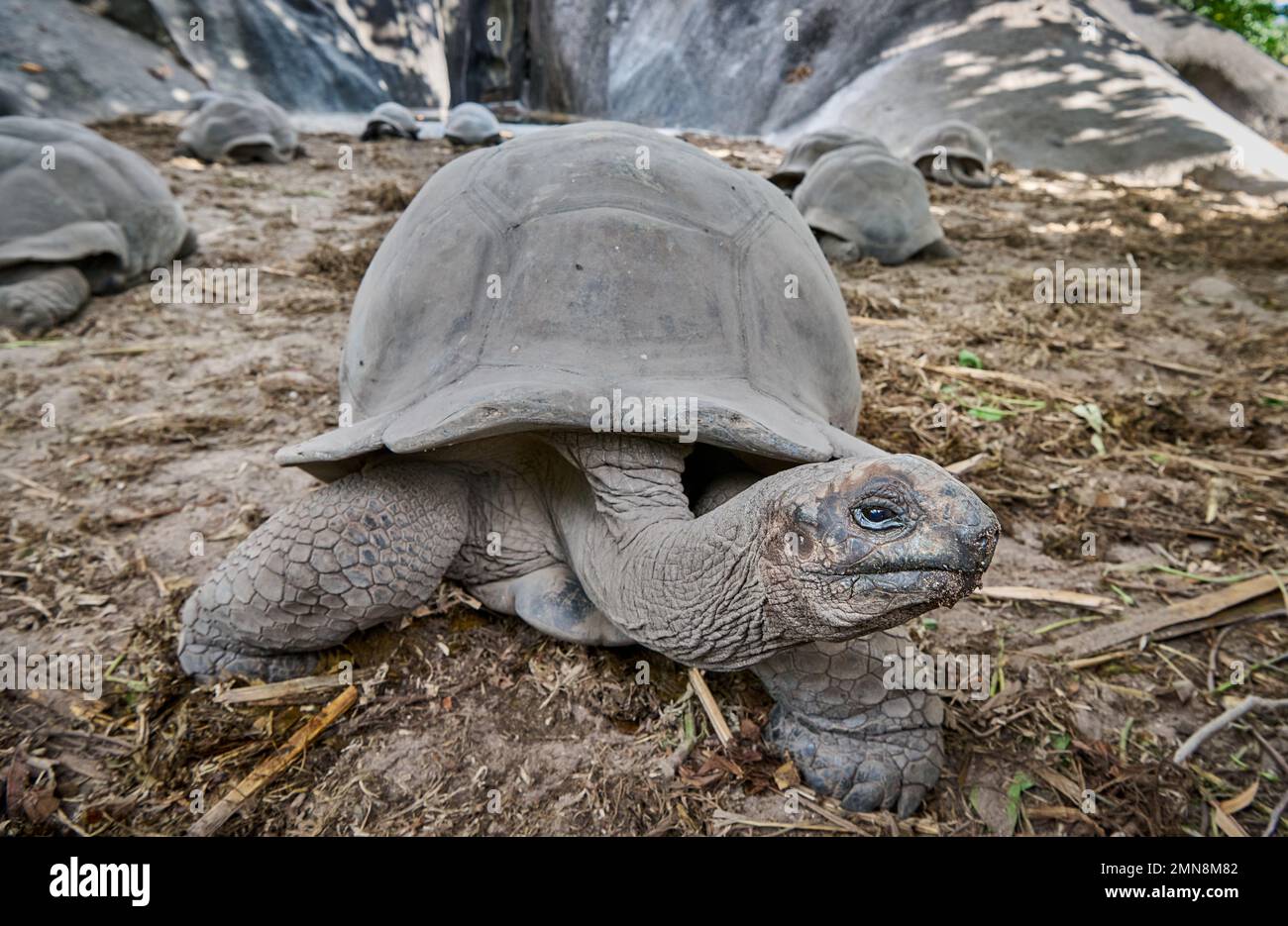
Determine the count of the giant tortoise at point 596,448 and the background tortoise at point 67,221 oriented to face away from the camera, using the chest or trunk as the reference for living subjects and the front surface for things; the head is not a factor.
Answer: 0

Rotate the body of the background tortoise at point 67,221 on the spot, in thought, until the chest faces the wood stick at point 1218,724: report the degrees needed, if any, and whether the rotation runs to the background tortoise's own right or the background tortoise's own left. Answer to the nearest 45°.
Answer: approximately 45° to the background tortoise's own left

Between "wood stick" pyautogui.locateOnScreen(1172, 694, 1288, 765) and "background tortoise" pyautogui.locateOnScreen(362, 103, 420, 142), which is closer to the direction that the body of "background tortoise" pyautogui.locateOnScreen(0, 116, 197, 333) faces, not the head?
the wood stick
